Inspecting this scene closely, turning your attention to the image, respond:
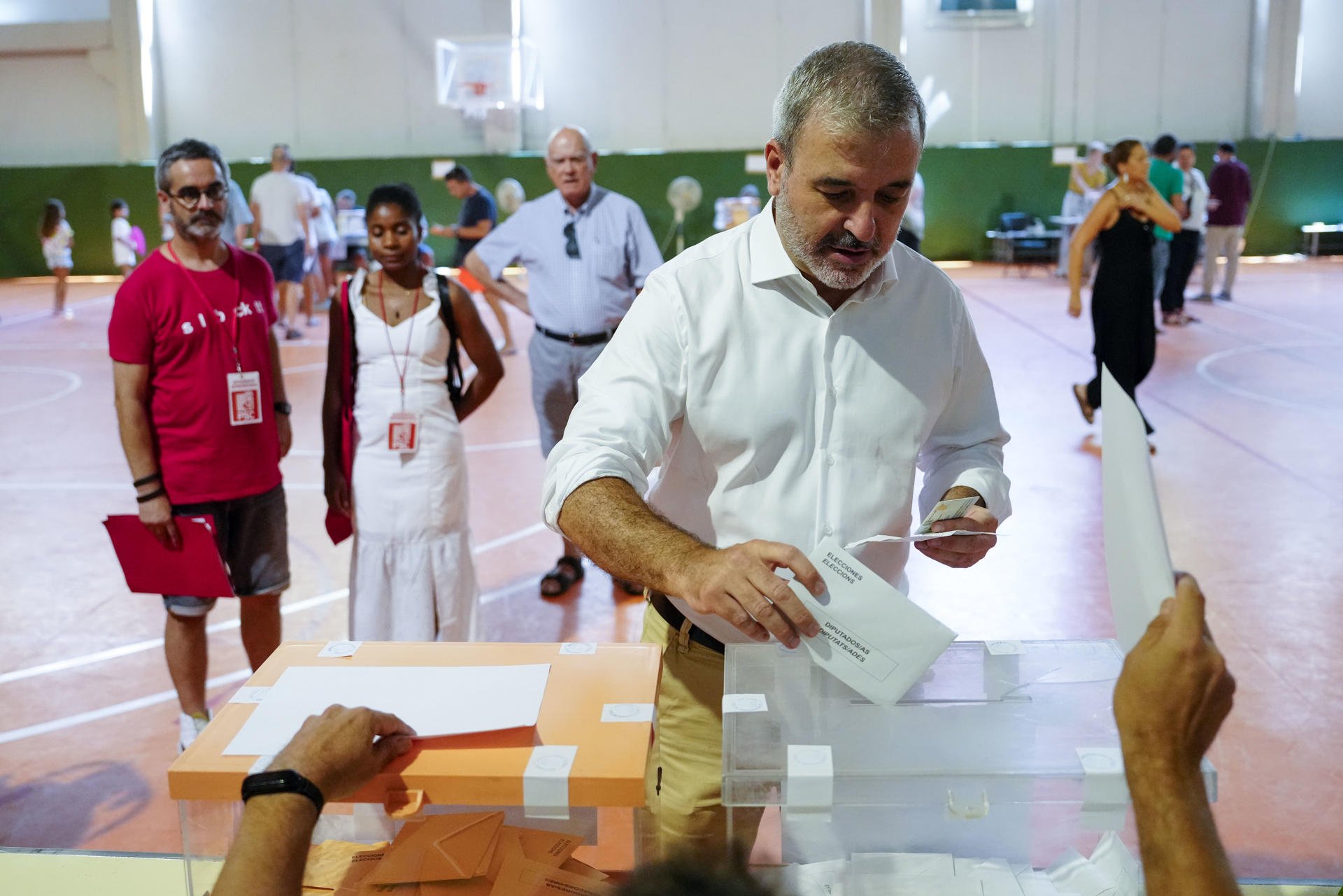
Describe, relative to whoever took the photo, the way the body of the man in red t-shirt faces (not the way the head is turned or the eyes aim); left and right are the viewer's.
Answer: facing the viewer and to the right of the viewer

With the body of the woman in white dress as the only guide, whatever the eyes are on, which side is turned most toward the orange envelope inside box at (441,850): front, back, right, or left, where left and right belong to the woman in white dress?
front

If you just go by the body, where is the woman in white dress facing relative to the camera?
toward the camera

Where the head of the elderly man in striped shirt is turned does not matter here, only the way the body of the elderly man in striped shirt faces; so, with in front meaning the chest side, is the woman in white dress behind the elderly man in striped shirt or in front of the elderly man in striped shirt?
in front

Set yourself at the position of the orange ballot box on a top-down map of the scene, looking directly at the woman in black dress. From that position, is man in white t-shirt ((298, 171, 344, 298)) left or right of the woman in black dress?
left

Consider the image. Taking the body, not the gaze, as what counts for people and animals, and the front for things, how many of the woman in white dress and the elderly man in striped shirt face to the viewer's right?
0

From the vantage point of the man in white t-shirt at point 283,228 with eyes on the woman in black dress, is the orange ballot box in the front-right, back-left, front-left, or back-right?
front-right

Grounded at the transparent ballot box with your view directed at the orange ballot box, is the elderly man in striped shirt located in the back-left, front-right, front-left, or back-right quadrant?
front-right

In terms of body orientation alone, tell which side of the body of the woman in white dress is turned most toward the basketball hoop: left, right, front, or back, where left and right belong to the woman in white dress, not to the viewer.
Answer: back

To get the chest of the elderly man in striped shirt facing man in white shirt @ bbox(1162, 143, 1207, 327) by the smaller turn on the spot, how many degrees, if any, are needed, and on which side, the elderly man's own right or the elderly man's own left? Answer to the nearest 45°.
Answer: approximately 135° to the elderly man's own left
